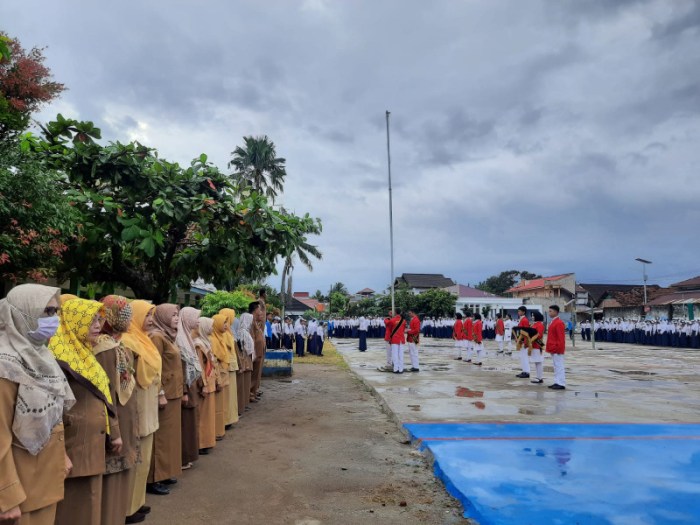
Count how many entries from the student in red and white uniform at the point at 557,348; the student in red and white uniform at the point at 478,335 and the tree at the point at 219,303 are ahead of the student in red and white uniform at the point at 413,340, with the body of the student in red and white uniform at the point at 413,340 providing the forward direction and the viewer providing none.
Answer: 1

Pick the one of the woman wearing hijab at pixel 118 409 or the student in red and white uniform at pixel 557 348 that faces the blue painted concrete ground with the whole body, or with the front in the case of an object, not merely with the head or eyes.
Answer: the woman wearing hijab

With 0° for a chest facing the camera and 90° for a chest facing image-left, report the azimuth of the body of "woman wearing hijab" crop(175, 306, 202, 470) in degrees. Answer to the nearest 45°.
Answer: approximately 270°

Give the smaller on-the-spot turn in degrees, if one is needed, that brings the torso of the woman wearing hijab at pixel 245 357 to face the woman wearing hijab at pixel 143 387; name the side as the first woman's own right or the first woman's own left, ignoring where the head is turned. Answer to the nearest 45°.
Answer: approximately 90° to the first woman's own right

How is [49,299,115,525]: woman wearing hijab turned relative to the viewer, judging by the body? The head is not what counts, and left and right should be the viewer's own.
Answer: facing to the right of the viewer

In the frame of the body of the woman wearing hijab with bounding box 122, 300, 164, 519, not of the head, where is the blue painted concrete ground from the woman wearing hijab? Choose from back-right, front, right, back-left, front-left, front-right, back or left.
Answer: front

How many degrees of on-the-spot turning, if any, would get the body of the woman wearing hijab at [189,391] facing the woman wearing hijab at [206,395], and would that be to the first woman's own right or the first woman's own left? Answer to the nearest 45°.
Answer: approximately 90° to the first woman's own left

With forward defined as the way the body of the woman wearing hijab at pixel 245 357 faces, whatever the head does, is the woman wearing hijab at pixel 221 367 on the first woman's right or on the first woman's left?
on the first woman's right

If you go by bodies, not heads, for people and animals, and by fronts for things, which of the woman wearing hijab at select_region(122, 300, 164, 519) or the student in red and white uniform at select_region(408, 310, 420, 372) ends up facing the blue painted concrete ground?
the woman wearing hijab

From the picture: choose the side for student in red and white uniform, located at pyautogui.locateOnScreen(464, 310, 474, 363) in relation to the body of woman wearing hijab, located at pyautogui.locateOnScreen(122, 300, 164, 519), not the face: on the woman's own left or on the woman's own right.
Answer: on the woman's own left

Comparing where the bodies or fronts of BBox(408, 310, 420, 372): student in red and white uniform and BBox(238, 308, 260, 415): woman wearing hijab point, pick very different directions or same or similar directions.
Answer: very different directions

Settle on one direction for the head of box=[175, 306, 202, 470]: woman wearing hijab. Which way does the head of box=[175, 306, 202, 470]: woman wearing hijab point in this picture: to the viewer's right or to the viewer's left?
to the viewer's right

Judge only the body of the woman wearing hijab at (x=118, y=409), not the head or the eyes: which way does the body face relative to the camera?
to the viewer's right

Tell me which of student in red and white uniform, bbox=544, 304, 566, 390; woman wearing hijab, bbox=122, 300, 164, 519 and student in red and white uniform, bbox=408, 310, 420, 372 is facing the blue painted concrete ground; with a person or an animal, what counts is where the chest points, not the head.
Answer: the woman wearing hijab

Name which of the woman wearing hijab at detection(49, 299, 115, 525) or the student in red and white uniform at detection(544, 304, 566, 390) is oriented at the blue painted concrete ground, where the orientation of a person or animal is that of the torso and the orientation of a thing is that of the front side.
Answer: the woman wearing hijab

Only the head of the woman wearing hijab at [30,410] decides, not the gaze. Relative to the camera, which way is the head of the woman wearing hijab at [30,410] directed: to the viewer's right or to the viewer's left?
to the viewer's right
